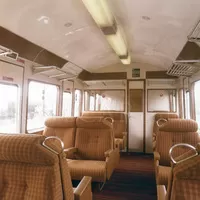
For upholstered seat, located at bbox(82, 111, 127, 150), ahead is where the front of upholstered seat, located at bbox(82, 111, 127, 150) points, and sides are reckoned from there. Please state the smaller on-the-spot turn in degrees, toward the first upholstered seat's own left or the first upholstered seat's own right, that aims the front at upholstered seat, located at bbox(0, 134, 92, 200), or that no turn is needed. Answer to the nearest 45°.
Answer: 0° — it already faces it

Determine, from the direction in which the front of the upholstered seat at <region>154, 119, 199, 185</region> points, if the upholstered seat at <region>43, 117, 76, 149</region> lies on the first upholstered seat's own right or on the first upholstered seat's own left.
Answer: on the first upholstered seat's own right

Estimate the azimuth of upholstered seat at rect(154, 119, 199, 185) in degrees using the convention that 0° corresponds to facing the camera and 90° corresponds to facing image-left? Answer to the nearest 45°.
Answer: approximately 0°

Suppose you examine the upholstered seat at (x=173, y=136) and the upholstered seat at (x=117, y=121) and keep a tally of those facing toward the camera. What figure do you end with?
2

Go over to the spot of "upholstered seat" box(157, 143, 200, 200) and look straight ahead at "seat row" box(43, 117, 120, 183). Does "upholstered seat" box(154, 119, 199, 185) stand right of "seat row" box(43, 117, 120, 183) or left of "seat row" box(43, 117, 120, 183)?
right

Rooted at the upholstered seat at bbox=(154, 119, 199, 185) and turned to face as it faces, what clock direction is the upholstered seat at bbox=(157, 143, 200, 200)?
the upholstered seat at bbox=(157, 143, 200, 200) is roughly at 12 o'clock from the upholstered seat at bbox=(154, 119, 199, 185).

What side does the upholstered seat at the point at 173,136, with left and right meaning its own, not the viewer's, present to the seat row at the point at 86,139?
right

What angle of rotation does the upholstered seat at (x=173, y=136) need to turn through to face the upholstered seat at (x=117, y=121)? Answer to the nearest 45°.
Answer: approximately 135° to its right

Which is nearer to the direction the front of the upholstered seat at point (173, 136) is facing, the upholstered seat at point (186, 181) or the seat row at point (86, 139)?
the upholstered seat
